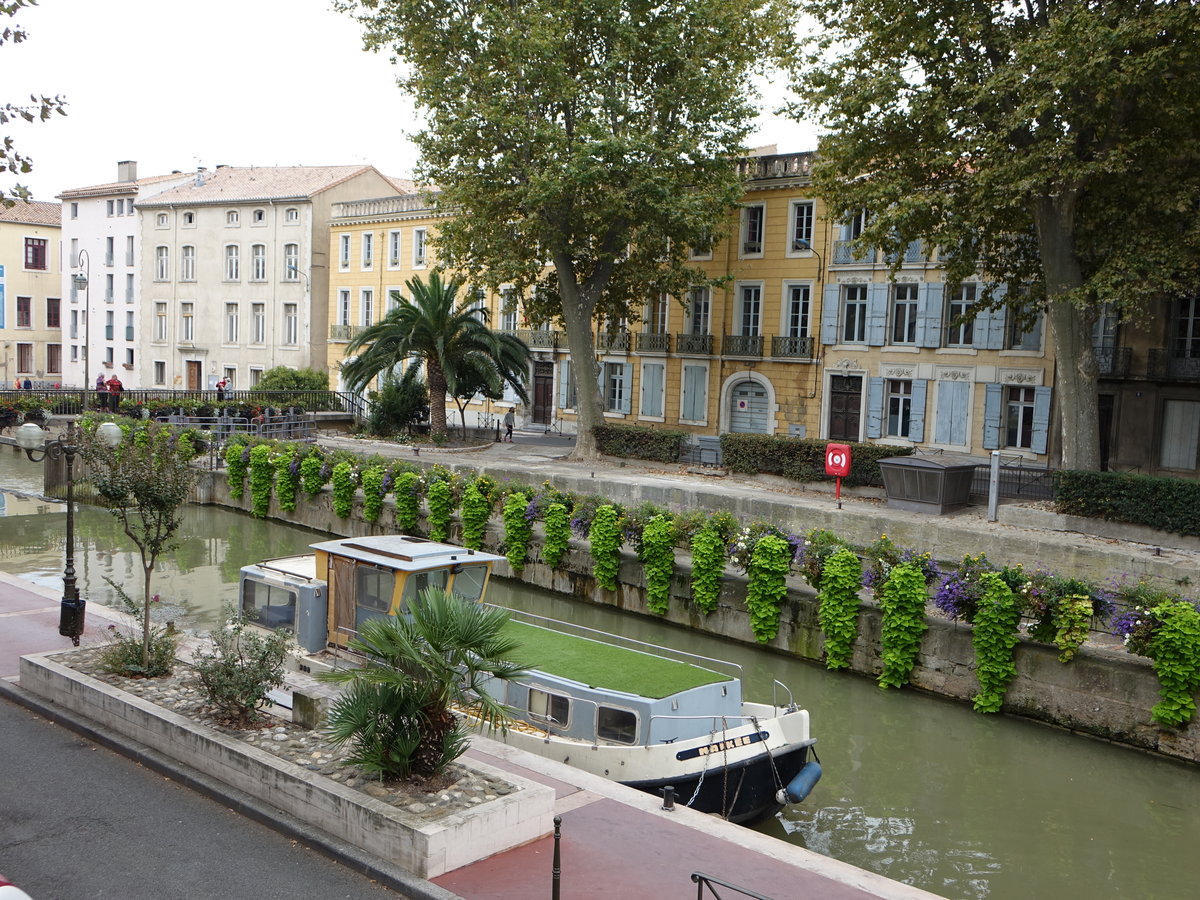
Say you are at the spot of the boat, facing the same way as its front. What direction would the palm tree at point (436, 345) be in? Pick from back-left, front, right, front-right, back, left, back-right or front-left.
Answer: back-left

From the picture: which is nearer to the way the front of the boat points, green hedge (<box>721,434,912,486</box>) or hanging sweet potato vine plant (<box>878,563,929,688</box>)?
the hanging sweet potato vine plant

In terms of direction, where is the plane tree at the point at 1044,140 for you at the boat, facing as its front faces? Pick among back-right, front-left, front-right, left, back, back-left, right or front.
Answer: left

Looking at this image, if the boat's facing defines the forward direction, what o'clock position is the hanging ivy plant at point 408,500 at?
The hanging ivy plant is roughly at 7 o'clock from the boat.

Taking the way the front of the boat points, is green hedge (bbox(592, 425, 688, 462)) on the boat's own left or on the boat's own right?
on the boat's own left

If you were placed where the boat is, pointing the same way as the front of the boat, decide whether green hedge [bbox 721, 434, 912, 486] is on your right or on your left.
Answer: on your left

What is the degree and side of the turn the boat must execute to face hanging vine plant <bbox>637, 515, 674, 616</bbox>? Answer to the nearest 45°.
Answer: approximately 135° to its left

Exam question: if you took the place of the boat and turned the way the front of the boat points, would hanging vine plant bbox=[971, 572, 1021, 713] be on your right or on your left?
on your left

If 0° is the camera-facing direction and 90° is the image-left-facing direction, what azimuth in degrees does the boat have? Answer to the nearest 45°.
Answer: approximately 315°

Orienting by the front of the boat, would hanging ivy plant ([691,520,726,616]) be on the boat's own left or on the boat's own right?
on the boat's own left

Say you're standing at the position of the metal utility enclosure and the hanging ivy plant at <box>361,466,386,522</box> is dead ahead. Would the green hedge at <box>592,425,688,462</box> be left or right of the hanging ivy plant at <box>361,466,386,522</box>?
right
